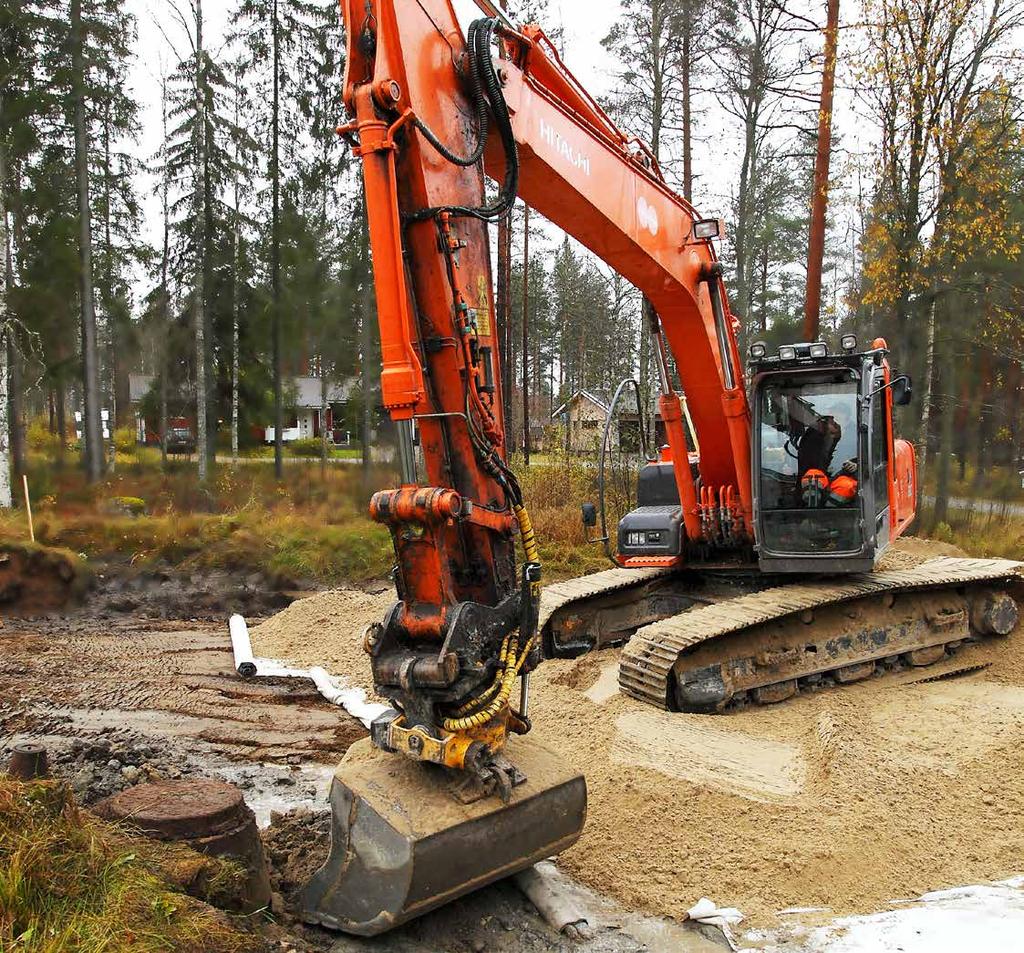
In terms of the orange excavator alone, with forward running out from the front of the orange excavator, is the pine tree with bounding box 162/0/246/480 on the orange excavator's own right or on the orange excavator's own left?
on the orange excavator's own right

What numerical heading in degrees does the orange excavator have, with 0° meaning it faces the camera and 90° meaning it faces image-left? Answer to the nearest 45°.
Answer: approximately 45°

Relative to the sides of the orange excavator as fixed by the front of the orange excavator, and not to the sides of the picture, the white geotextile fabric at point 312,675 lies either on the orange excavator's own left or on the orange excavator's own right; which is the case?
on the orange excavator's own right
